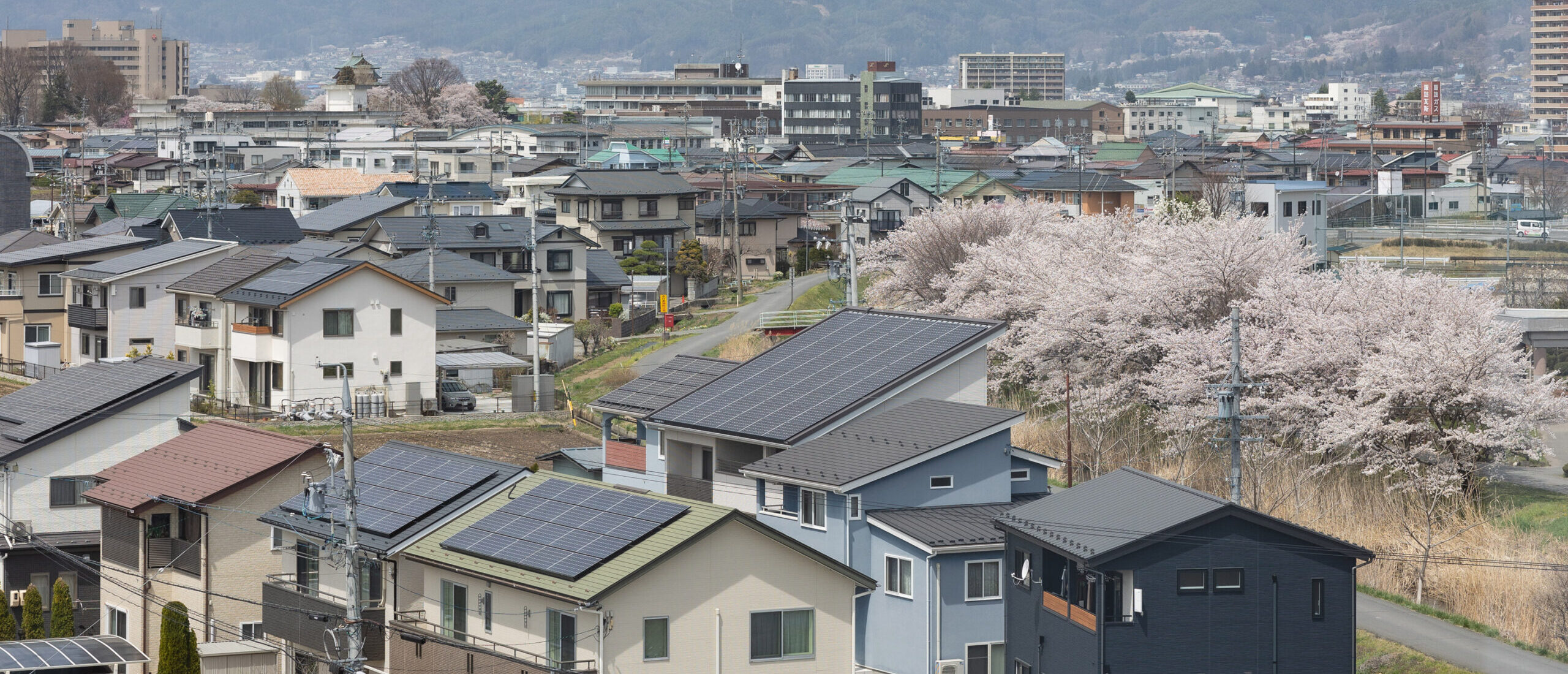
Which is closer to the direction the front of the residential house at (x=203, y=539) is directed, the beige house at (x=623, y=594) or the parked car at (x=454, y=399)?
the beige house

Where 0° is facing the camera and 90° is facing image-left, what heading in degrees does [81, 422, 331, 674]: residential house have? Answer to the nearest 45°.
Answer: approximately 45°

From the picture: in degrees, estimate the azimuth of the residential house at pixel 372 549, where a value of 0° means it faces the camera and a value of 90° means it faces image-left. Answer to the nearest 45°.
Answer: approximately 45°

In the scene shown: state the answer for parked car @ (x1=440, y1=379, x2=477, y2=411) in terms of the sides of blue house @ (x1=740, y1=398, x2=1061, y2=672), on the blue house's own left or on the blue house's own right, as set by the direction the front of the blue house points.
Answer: on the blue house's own right
